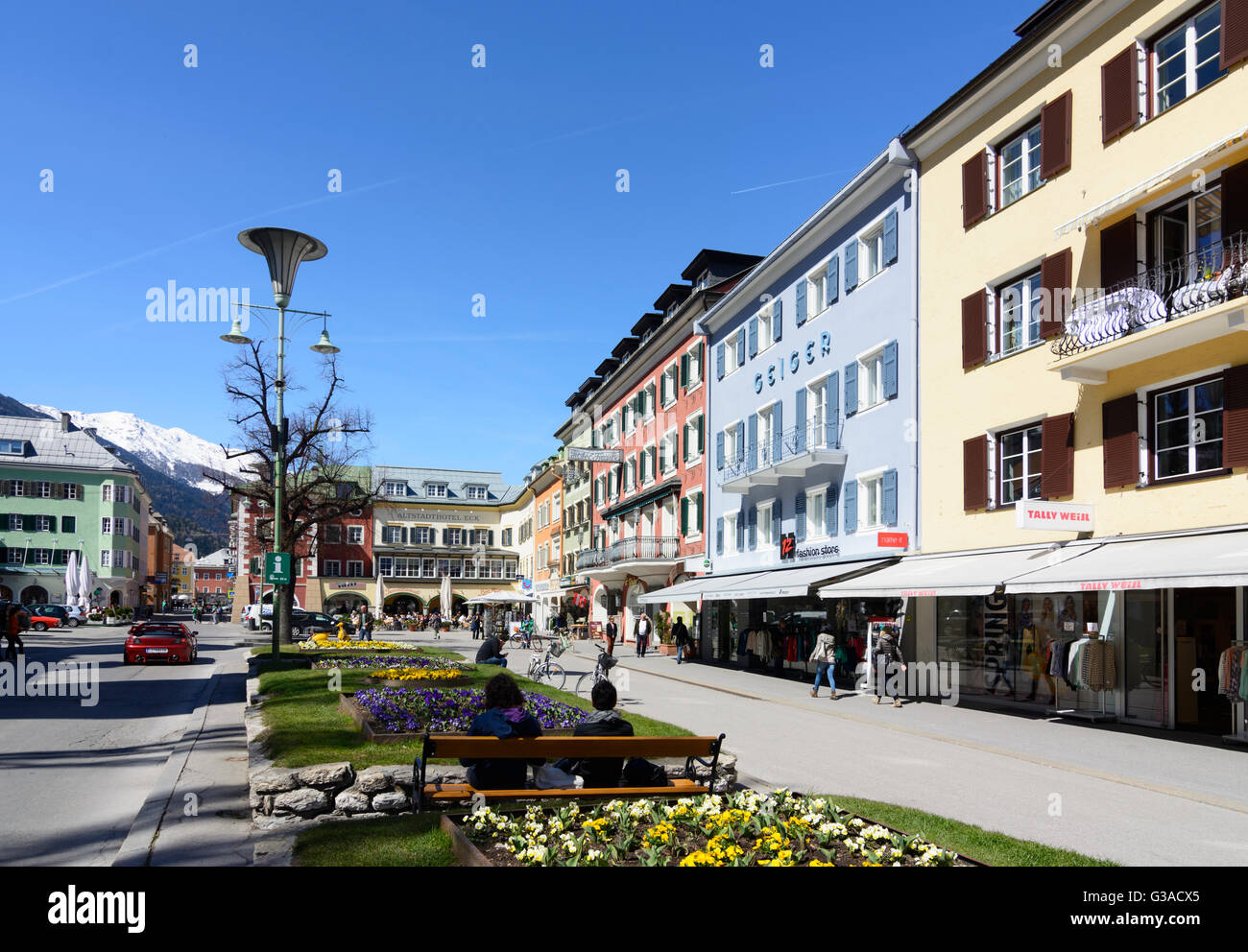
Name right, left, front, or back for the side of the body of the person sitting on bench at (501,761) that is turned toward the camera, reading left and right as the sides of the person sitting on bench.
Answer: back

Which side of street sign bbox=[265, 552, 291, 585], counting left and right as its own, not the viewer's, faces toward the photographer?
front

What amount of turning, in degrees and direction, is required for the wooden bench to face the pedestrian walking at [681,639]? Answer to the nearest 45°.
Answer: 0° — it already faces them

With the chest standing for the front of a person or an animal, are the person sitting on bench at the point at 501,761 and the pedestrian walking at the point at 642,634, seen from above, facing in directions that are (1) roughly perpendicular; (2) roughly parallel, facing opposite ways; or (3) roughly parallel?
roughly parallel, facing opposite ways

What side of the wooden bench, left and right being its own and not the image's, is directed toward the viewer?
back

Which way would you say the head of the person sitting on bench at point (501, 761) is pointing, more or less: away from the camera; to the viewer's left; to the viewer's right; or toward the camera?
away from the camera

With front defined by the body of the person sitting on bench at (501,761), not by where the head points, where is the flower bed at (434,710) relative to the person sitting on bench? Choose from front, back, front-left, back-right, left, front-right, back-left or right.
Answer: front

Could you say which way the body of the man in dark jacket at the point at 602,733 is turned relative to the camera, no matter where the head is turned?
away from the camera

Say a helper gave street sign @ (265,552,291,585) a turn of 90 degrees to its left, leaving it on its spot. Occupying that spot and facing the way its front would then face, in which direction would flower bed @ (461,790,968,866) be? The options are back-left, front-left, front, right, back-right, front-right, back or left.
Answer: right

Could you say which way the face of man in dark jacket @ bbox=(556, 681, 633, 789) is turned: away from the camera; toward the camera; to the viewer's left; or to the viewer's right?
away from the camera

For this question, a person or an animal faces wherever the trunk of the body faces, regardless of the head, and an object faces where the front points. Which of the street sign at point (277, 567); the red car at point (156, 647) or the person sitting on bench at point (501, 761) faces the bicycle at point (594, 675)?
the person sitting on bench

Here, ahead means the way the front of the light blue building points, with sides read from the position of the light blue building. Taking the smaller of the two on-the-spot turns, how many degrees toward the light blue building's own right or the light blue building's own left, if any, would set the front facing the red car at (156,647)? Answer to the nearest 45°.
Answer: approximately 45° to the light blue building's own right

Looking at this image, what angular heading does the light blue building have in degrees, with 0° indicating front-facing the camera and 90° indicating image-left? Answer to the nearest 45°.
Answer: approximately 45°
